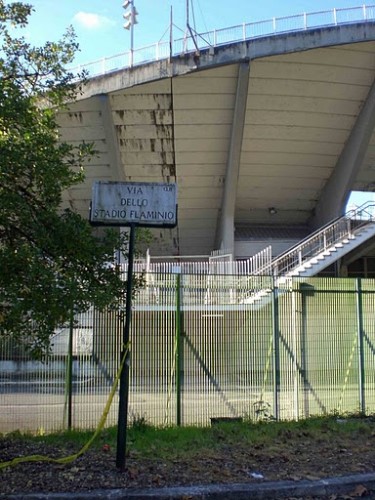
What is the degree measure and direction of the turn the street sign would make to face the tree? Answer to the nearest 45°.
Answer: approximately 90° to its right

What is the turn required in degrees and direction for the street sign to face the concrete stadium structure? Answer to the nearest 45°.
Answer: approximately 180°

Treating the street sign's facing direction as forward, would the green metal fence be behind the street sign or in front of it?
behind

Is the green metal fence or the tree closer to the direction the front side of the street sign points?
the tree

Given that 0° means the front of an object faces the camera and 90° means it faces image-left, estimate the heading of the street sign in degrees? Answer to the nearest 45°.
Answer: approximately 0°

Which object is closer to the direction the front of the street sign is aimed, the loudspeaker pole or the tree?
the tree

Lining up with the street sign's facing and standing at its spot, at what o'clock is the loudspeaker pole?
The loudspeaker pole is roughly at 6 o'clock from the street sign.
